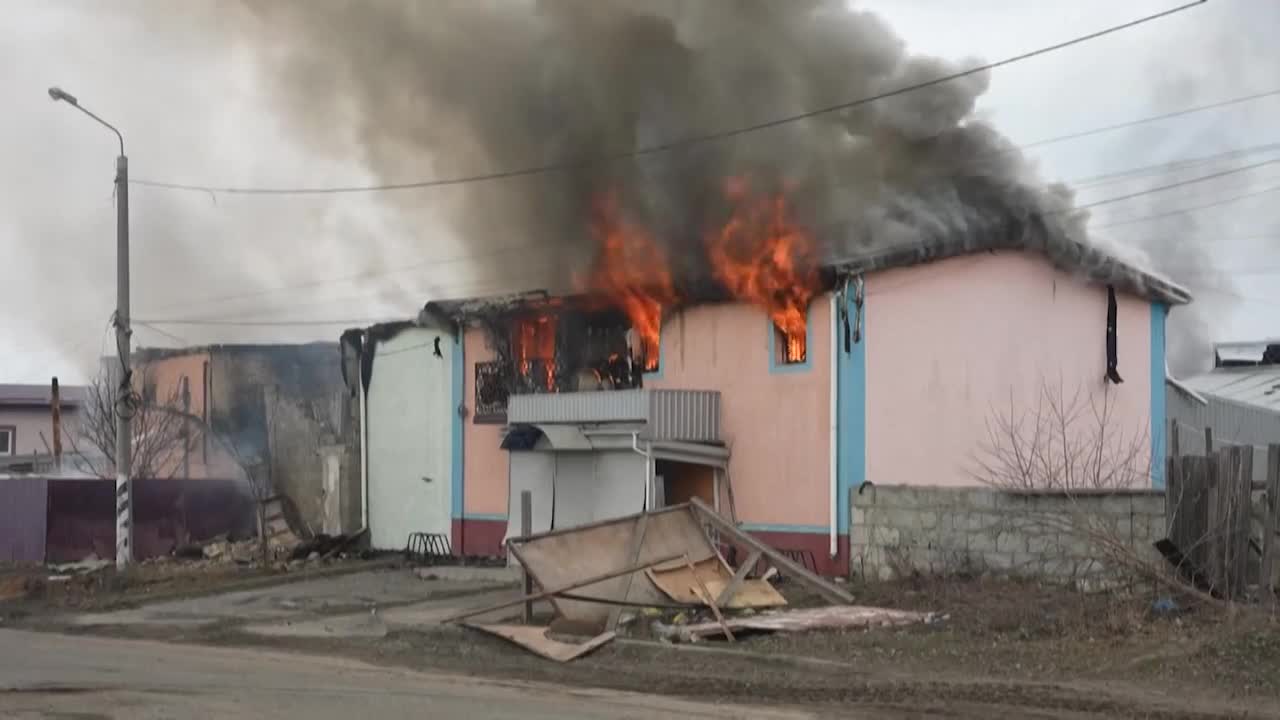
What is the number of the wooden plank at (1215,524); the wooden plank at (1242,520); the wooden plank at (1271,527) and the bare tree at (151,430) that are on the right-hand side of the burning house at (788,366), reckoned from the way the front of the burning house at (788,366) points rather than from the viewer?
1

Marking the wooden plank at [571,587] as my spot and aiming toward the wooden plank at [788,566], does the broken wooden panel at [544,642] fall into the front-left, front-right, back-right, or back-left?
back-right

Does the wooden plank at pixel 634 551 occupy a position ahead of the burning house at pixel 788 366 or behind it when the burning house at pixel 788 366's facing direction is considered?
ahead

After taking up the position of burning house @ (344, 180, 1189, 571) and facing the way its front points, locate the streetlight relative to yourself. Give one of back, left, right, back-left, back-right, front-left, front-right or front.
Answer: front-right

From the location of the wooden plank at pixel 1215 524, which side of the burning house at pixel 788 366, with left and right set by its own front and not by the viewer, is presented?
left

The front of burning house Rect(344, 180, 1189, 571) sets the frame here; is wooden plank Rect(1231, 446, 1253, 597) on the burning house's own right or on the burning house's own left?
on the burning house's own left

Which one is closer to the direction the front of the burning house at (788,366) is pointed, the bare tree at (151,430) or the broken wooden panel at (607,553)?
the broken wooden panel

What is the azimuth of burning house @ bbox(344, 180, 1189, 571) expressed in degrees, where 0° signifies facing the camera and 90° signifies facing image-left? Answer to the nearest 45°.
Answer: approximately 45°

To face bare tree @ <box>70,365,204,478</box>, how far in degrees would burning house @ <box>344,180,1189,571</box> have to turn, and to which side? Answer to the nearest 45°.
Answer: approximately 90° to its right

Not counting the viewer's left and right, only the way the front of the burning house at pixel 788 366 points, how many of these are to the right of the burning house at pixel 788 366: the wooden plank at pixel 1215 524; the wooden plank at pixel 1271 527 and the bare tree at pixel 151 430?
1
